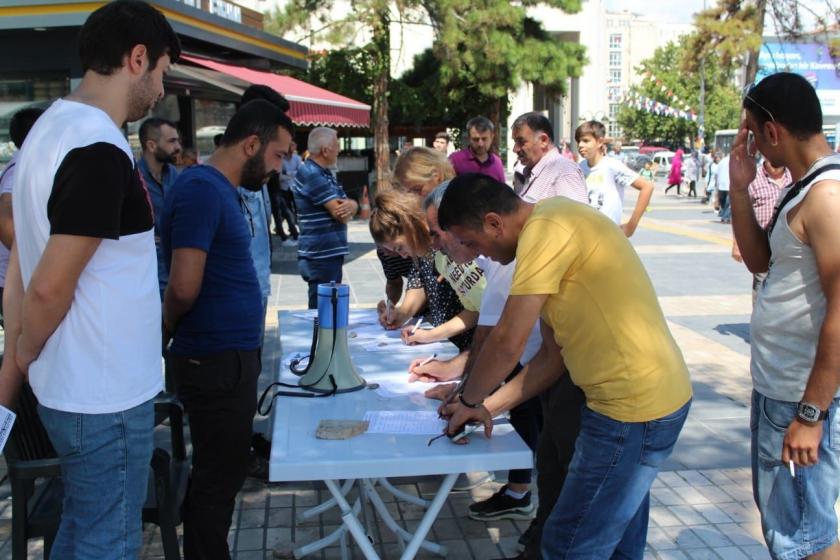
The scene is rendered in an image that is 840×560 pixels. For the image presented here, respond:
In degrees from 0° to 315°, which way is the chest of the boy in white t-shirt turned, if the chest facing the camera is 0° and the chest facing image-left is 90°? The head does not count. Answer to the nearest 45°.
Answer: approximately 45°

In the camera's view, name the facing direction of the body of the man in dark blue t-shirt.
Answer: to the viewer's right

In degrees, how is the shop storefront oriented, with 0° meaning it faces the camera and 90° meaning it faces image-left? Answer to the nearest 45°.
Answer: approximately 315°

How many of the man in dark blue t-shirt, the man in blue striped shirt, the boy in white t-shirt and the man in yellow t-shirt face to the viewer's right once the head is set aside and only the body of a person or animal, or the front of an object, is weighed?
2

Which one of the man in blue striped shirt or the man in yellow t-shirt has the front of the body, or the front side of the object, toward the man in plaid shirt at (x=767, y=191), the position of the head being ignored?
the man in blue striped shirt

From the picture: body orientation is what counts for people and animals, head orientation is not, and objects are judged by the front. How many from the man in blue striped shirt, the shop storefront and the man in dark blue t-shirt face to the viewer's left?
0

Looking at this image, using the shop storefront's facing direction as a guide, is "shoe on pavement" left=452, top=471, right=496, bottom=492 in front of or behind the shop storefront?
in front

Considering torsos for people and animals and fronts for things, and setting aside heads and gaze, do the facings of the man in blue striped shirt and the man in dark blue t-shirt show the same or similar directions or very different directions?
same or similar directions

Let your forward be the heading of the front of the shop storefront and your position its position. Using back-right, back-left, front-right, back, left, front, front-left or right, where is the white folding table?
front-right

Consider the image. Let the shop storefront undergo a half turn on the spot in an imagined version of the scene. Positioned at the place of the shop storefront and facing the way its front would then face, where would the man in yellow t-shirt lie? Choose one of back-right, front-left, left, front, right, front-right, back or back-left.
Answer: back-left

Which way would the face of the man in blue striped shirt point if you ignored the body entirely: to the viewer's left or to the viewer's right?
to the viewer's right

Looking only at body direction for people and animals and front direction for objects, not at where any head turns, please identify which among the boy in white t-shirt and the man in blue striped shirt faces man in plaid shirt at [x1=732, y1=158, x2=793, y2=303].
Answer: the man in blue striped shirt

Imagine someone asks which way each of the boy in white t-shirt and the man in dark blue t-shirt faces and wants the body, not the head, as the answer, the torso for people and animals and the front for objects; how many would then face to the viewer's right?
1

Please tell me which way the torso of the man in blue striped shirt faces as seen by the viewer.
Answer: to the viewer's right

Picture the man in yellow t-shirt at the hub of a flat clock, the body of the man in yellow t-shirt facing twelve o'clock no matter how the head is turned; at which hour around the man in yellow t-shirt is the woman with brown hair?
The woman with brown hair is roughly at 2 o'clock from the man in yellow t-shirt.

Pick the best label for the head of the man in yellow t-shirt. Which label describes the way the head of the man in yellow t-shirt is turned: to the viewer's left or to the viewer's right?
to the viewer's left

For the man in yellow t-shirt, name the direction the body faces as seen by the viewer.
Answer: to the viewer's left
